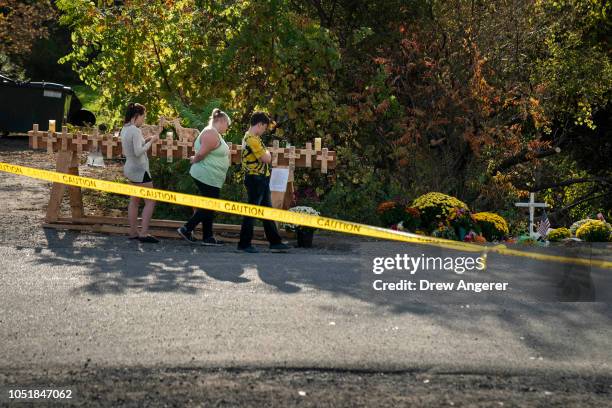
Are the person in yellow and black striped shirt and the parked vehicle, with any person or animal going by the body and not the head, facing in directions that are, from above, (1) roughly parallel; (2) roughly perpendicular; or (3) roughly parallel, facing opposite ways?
roughly parallel

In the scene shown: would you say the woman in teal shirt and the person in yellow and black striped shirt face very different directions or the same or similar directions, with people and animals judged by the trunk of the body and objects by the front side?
same or similar directions

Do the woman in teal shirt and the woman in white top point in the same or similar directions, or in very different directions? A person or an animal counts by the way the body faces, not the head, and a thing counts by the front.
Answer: same or similar directions

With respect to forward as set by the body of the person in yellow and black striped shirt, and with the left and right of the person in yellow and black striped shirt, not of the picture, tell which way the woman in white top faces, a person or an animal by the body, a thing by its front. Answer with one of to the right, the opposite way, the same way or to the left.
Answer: the same way
